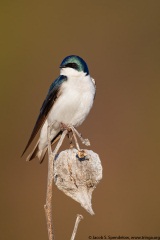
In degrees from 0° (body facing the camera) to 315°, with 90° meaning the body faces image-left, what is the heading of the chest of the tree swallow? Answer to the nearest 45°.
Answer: approximately 315°
